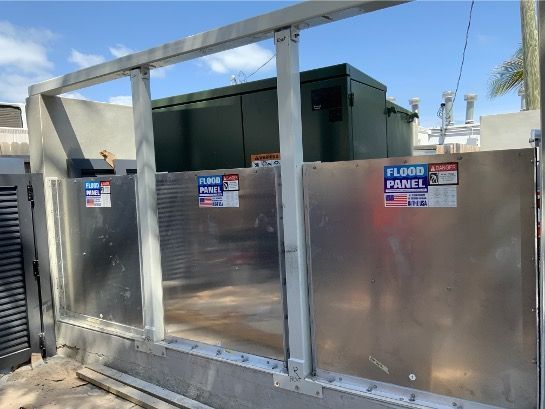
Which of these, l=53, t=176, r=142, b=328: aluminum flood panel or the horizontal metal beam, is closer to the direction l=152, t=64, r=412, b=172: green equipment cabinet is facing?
the horizontal metal beam

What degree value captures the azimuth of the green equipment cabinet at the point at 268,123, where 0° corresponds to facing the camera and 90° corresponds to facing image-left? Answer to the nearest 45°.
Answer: approximately 45°

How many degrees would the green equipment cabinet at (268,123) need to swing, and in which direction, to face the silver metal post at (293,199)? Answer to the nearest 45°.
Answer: approximately 45° to its left
